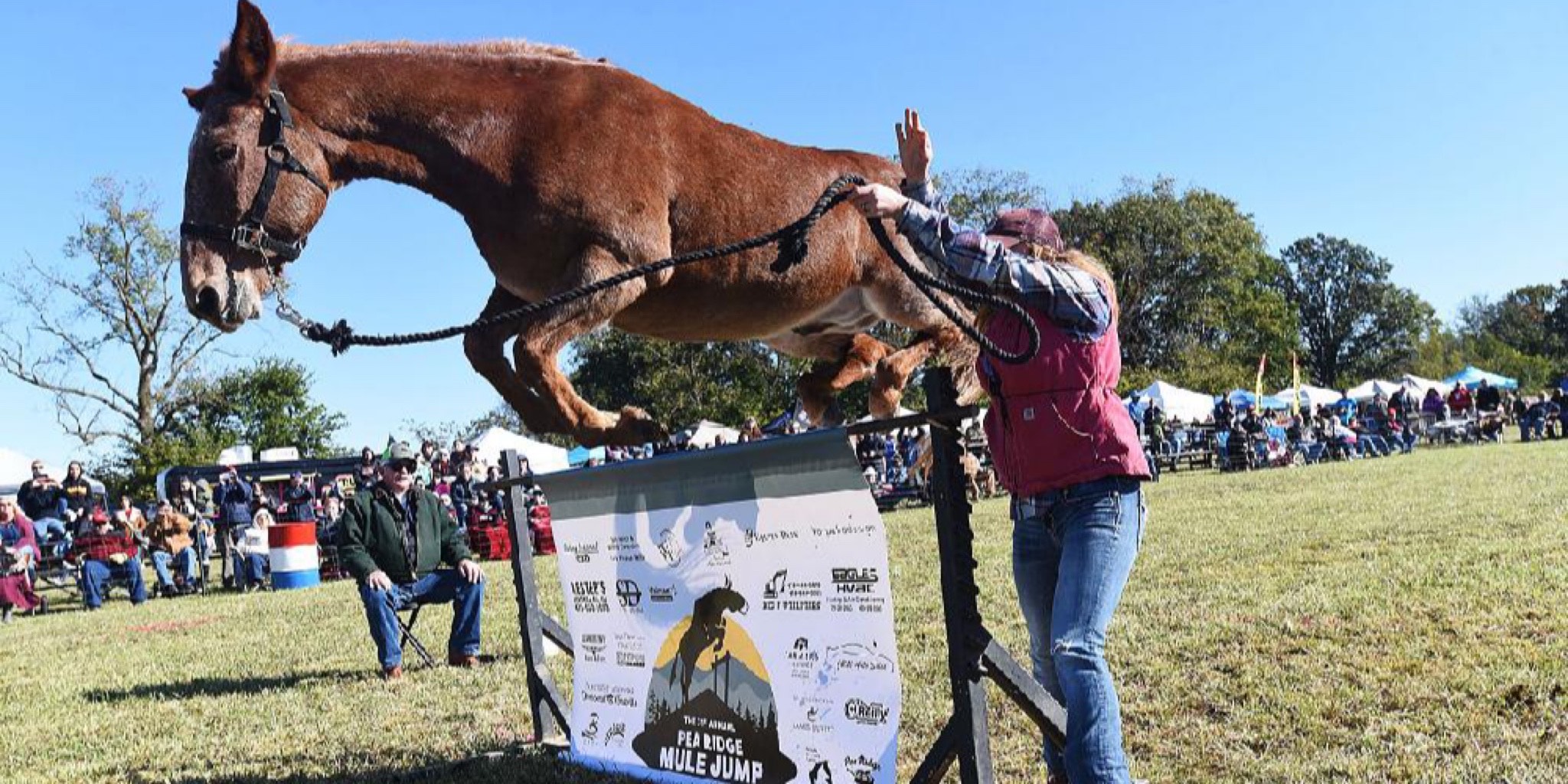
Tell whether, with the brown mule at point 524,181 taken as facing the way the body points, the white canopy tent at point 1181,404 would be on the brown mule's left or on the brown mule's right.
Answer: on the brown mule's right

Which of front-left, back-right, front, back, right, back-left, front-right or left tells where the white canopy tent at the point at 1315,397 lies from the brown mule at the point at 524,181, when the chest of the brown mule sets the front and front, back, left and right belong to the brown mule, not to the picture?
back-right

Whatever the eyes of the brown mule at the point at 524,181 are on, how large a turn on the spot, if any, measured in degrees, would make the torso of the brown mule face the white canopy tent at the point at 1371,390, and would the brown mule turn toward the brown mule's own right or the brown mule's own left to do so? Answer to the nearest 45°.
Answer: approximately 135° to the brown mule's own right

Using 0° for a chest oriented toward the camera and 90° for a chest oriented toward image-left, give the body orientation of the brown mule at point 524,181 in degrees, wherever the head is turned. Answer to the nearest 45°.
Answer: approximately 90°

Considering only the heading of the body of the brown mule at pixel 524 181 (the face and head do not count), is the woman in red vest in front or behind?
behind

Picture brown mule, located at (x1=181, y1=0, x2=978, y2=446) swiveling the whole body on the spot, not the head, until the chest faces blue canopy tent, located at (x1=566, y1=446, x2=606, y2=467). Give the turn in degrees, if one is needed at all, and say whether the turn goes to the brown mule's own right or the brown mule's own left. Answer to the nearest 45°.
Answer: approximately 90° to the brown mule's own right

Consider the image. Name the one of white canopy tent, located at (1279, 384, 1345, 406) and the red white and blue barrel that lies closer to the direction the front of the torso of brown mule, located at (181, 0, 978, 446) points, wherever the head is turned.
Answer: the red white and blue barrel

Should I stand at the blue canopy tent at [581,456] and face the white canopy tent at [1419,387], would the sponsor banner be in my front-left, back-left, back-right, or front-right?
back-right

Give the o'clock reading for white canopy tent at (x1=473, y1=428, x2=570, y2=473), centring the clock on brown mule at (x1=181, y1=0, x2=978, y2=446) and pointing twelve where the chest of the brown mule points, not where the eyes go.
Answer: The white canopy tent is roughly at 3 o'clock from the brown mule.

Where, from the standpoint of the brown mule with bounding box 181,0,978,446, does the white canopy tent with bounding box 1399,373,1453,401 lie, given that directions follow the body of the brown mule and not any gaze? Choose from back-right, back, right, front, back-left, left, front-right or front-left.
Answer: back-right
